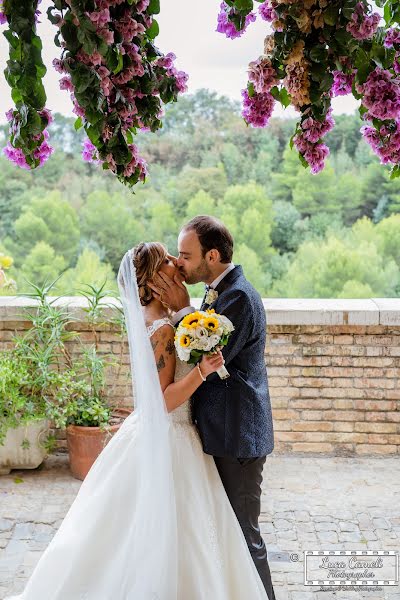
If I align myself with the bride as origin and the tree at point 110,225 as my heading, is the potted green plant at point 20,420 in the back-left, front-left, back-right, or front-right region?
front-left

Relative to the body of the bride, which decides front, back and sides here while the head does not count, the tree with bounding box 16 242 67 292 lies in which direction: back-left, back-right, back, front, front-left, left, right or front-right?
left

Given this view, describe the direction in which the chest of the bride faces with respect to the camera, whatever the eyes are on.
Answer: to the viewer's right

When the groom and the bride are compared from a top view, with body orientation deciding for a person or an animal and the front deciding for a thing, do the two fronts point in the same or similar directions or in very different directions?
very different directions

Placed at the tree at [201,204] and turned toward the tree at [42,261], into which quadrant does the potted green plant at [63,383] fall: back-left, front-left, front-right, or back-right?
front-left

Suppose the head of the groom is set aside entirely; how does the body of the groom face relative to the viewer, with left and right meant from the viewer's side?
facing to the left of the viewer

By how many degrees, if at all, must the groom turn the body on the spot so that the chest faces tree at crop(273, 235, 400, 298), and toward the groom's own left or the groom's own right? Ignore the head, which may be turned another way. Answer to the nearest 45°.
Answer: approximately 90° to the groom's own right

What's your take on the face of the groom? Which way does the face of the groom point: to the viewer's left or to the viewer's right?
to the viewer's left
